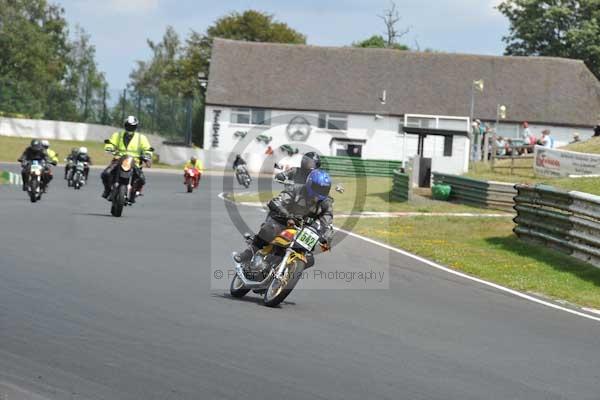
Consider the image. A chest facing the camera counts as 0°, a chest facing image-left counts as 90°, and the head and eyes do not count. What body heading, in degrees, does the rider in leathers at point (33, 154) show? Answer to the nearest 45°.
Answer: approximately 0°

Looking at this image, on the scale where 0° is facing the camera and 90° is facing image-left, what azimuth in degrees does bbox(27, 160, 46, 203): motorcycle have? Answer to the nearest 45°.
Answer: approximately 0°

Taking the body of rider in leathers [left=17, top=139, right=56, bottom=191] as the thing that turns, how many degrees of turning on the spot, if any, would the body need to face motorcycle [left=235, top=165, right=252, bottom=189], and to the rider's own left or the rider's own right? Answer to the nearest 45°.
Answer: approximately 135° to the rider's own left

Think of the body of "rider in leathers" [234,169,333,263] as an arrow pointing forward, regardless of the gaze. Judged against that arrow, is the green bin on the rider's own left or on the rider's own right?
on the rider's own left

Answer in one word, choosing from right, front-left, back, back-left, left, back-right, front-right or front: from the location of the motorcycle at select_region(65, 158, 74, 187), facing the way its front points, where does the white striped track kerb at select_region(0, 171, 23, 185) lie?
back-right

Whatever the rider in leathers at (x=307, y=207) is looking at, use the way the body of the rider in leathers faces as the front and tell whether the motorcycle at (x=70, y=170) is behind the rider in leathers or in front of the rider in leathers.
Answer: behind

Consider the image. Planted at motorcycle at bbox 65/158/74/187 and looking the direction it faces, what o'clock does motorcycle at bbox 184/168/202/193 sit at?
motorcycle at bbox 184/168/202/193 is roughly at 9 o'clock from motorcycle at bbox 65/158/74/187.
